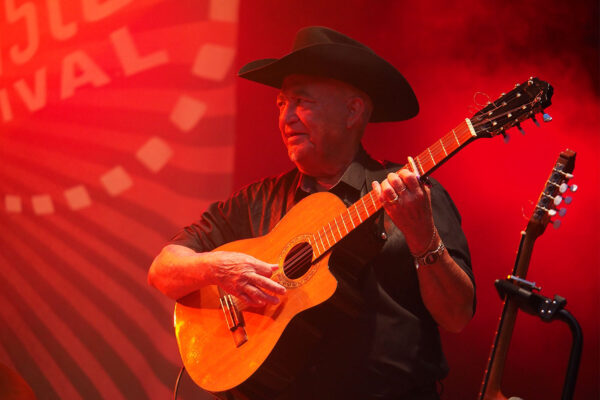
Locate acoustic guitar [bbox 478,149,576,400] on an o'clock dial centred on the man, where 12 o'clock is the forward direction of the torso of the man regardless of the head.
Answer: The acoustic guitar is roughly at 9 o'clock from the man.

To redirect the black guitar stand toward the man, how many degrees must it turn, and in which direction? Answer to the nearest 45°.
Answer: approximately 45° to its right

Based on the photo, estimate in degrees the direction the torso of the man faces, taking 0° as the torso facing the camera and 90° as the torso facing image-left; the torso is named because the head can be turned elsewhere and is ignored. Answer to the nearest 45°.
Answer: approximately 45°

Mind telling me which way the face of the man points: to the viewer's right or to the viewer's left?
to the viewer's left

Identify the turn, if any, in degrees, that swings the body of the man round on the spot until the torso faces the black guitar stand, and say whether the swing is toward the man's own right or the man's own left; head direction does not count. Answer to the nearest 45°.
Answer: approximately 90° to the man's own left
